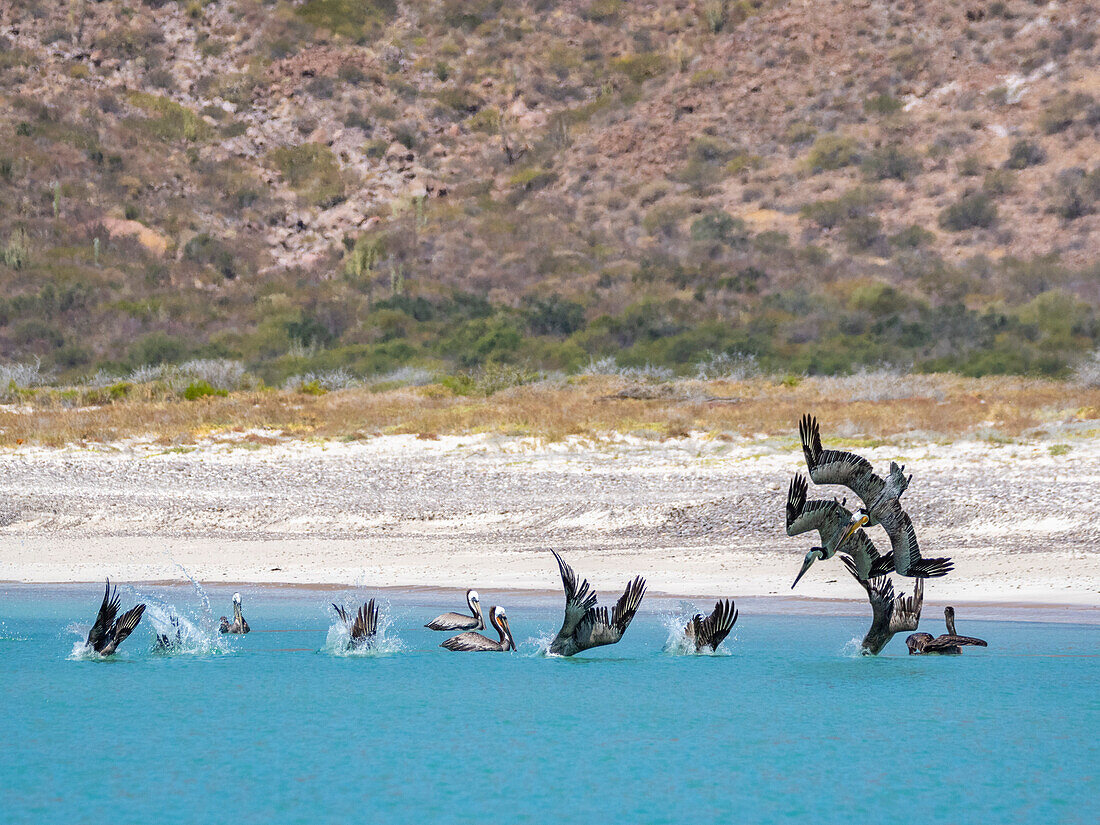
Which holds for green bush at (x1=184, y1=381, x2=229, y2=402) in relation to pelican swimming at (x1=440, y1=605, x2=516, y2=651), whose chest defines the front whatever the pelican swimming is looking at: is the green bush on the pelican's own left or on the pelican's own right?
on the pelican's own left

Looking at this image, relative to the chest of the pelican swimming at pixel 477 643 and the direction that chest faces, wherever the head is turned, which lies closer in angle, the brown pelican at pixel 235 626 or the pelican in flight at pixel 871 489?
the pelican in flight

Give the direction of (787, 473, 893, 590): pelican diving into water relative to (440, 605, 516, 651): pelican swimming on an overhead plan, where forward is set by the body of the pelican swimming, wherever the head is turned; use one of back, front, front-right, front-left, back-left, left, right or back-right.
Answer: front-right

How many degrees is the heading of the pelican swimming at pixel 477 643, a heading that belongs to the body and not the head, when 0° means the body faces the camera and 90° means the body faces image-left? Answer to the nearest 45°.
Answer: approximately 270°

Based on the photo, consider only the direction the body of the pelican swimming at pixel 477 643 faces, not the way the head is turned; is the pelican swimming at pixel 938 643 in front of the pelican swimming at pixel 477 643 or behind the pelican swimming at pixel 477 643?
in front

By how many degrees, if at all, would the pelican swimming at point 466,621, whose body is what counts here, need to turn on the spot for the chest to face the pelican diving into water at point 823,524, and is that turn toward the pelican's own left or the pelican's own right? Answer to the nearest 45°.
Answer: approximately 45° to the pelican's own right

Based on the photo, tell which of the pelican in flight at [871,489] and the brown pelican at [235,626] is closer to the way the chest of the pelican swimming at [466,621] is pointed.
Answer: the pelican in flight

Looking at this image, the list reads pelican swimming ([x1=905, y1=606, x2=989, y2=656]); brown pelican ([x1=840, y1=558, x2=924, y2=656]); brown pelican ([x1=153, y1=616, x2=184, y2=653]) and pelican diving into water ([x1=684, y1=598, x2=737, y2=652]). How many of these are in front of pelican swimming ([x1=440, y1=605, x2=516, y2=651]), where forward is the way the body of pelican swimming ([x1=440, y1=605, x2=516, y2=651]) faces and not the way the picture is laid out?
3

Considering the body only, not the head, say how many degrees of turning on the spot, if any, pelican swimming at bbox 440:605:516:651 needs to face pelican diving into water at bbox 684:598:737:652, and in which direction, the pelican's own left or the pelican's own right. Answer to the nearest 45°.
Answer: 0° — it already faces it

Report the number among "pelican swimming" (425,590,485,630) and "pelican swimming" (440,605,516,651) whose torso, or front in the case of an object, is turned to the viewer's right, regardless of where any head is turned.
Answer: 2

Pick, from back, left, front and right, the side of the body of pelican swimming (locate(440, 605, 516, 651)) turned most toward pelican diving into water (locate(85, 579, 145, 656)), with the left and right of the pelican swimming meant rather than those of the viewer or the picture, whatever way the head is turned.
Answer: back

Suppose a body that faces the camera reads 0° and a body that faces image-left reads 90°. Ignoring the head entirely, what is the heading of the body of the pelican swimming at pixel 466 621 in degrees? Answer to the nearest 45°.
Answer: approximately 270°
